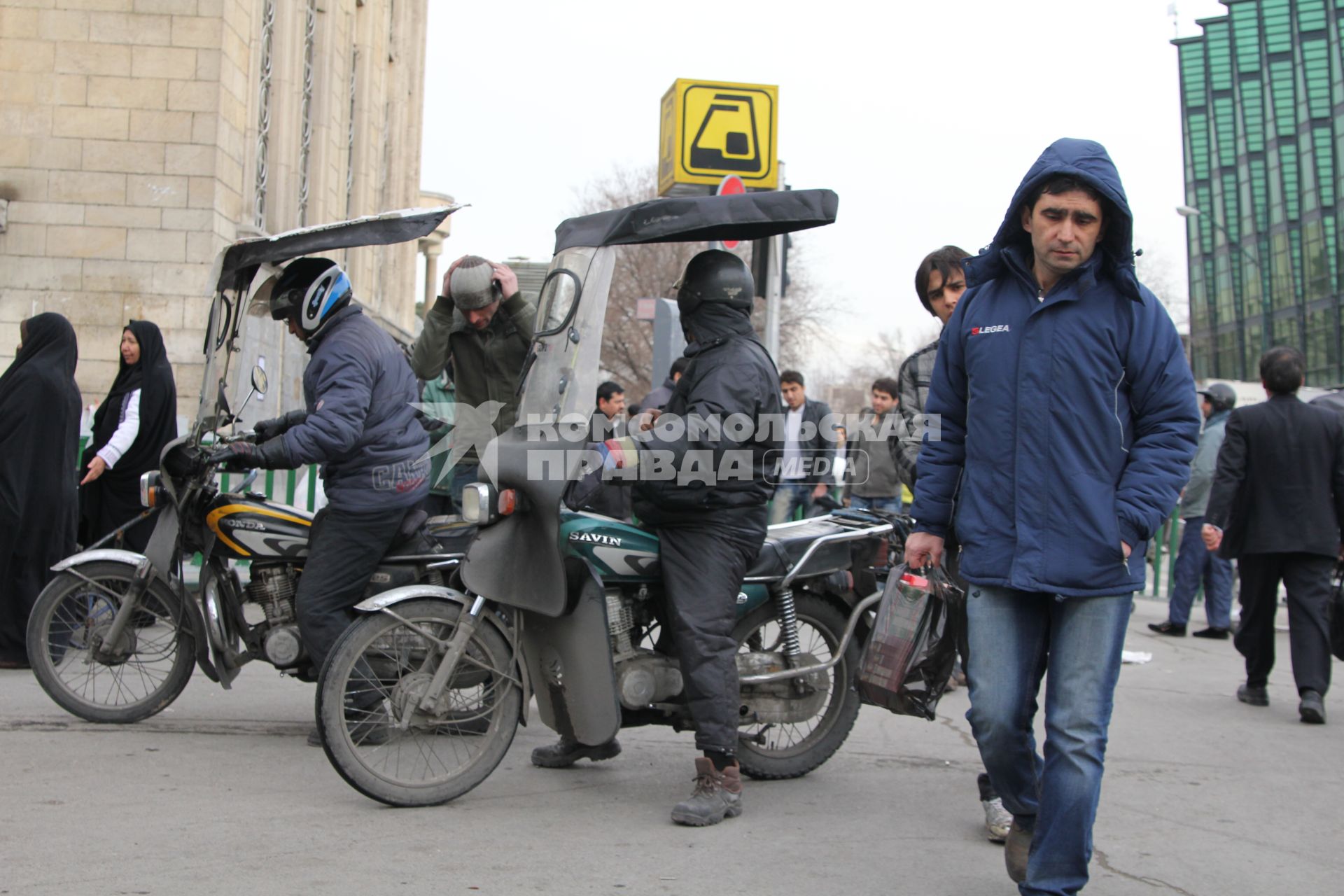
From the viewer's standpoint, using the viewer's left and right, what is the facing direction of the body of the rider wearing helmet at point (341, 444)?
facing to the left of the viewer

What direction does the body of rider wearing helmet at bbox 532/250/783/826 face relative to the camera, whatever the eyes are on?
to the viewer's left

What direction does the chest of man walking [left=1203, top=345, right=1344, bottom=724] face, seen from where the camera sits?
away from the camera

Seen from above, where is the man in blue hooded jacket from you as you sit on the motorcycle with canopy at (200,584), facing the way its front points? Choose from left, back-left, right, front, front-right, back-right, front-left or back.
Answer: back-left

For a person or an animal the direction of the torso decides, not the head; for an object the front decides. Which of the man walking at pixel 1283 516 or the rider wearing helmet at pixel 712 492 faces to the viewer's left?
the rider wearing helmet

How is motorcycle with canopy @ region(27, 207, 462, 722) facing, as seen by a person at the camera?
facing to the left of the viewer

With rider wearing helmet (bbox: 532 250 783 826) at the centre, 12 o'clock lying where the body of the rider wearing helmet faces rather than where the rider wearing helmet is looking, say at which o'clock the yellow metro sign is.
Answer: The yellow metro sign is roughly at 3 o'clock from the rider wearing helmet.

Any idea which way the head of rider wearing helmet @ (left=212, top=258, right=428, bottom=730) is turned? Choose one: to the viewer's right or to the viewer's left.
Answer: to the viewer's left

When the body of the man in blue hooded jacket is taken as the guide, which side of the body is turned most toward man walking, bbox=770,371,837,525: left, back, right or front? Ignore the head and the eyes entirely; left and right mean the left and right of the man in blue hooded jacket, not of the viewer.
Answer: back
